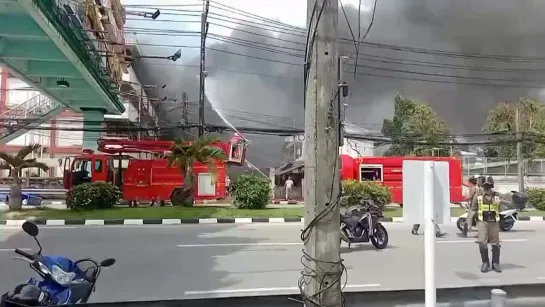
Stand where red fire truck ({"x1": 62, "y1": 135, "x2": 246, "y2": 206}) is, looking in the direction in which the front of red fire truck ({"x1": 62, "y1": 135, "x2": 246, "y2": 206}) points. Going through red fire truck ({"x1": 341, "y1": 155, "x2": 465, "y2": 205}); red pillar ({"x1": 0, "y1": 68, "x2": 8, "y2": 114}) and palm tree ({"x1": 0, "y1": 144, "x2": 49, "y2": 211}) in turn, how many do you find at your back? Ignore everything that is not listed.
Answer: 1

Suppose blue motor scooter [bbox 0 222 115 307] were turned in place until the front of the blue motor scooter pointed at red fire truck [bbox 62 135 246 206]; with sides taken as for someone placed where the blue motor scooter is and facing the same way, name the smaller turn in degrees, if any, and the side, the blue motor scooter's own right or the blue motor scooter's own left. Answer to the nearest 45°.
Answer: approximately 135° to the blue motor scooter's own right

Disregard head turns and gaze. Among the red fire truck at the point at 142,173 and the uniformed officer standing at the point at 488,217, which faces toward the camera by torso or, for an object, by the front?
the uniformed officer standing

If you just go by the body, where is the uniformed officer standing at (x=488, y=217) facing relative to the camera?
toward the camera

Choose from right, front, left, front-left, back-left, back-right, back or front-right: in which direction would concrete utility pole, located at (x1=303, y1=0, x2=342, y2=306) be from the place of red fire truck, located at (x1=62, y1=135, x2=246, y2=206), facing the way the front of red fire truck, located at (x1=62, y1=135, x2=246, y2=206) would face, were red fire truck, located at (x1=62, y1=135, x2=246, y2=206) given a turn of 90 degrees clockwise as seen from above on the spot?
back

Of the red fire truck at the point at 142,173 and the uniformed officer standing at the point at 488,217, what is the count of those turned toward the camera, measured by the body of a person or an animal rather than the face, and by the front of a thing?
1

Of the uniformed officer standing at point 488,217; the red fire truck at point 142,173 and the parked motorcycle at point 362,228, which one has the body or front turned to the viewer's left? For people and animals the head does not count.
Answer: the red fire truck

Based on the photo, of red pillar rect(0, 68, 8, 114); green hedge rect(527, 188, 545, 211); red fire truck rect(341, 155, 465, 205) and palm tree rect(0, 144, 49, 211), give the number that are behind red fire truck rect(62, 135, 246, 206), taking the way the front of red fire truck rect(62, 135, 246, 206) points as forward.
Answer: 2

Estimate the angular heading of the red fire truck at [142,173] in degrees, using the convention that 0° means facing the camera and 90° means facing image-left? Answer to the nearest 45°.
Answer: approximately 90°

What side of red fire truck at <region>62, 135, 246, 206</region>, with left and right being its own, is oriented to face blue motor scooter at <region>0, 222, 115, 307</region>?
left

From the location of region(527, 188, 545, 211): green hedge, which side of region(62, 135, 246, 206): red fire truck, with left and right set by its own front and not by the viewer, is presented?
back

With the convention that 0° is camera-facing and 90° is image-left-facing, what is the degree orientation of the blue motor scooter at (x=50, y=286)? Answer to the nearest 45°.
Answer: approximately 45°

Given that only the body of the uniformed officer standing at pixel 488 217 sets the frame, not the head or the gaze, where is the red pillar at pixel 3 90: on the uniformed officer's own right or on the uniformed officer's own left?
on the uniformed officer's own right

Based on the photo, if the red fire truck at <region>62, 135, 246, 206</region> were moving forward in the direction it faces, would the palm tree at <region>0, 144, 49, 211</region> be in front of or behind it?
in front
